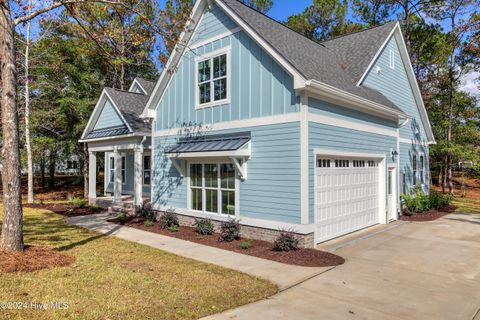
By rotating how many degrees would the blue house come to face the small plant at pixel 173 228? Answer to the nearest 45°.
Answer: approximately 45° to its right

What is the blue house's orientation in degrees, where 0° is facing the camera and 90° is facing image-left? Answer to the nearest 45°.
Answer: approximately 45°

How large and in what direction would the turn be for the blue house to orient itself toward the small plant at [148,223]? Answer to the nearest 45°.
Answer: approximately 45° to its right
